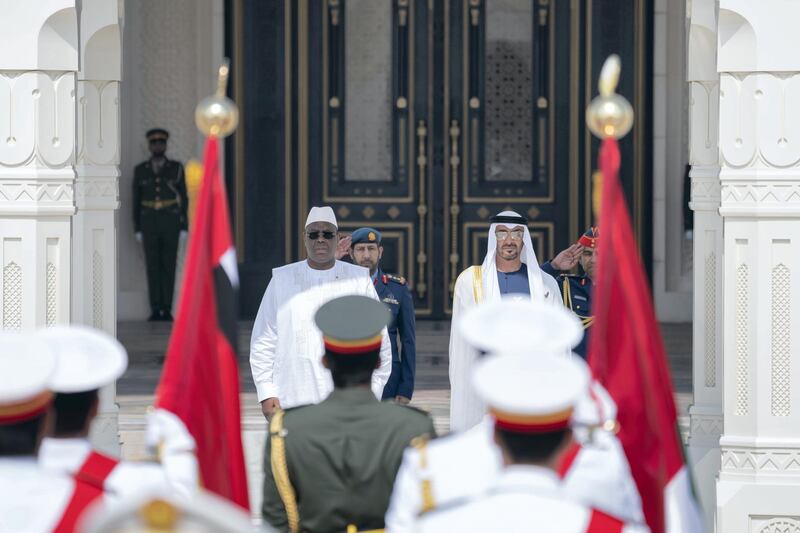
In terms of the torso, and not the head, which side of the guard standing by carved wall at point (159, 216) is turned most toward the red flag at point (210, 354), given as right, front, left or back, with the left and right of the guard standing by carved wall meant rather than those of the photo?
front

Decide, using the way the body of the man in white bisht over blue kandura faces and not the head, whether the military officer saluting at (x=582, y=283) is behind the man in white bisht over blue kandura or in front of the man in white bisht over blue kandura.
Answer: behind

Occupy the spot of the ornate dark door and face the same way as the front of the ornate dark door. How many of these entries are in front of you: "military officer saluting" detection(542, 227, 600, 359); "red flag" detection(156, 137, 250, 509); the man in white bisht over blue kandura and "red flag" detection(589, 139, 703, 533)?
4

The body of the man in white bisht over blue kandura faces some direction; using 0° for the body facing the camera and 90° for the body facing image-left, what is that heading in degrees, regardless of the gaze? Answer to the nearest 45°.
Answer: approximately 0°

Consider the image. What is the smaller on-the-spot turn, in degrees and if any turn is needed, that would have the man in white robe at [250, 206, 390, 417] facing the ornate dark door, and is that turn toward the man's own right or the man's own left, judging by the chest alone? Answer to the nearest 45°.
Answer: approximately 180°

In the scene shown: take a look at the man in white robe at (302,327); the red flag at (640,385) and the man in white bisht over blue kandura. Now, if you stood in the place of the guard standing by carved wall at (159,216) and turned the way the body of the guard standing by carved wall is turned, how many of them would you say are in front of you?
3

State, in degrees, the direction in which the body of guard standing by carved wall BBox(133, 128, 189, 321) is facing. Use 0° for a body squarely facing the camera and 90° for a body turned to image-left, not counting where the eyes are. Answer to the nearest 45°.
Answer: approximately 0°

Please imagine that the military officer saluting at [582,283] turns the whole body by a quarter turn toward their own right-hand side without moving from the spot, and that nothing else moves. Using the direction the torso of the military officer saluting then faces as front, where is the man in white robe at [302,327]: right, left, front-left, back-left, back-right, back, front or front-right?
front-left

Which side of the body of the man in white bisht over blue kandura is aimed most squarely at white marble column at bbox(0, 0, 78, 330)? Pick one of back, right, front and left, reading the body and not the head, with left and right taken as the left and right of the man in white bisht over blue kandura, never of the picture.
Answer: right

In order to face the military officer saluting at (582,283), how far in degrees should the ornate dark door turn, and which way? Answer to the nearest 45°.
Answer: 0° — it already faces them

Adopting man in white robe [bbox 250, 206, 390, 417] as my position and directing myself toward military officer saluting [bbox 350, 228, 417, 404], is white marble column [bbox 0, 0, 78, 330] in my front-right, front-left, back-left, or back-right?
back-left

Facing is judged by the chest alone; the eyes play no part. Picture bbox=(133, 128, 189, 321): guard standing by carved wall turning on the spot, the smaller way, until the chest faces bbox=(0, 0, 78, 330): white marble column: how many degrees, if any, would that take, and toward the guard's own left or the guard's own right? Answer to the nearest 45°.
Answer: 0° — they already face it
